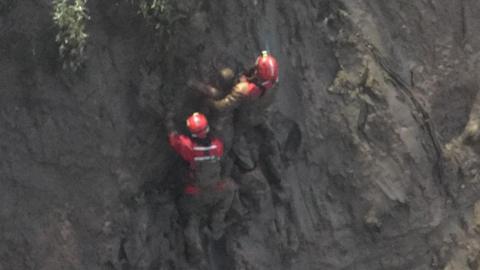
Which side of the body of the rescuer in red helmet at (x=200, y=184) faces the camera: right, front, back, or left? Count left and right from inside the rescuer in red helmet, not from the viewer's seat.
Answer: back
